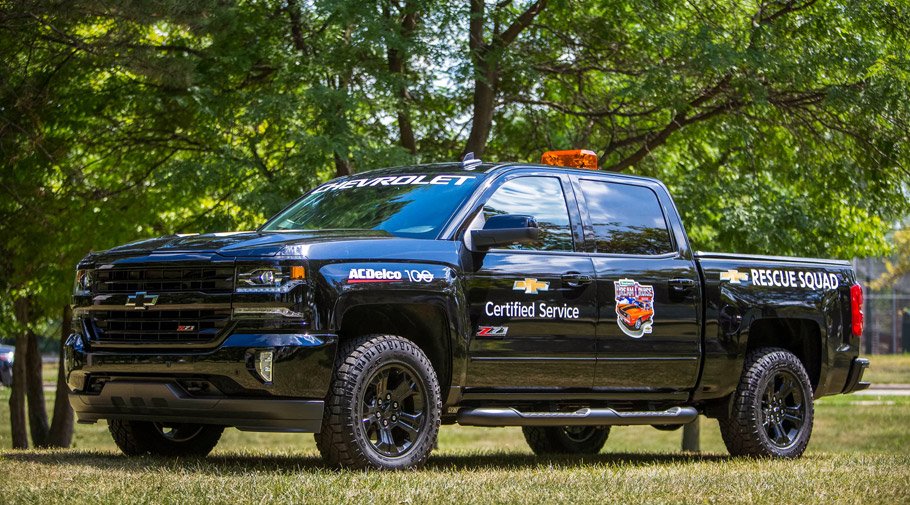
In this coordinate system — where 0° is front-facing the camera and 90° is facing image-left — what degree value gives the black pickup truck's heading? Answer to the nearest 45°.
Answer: approximately 45°

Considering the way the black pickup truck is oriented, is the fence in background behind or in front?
behind

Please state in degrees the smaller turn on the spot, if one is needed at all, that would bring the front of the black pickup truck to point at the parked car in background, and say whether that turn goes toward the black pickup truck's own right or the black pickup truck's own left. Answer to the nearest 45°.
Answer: approximately 90° to the black pickup truck's own right
